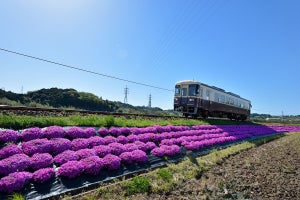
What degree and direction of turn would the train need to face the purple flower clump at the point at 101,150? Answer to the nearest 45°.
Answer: approximately 45° to its left

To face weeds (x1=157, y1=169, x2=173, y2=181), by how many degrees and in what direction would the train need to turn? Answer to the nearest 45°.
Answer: approximately 45° to its left

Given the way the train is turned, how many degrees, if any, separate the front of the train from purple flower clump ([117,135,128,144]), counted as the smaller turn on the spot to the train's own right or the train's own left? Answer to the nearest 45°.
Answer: approximately 45° to the train's own left

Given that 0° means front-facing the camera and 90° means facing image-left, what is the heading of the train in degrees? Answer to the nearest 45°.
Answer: approximately 45°

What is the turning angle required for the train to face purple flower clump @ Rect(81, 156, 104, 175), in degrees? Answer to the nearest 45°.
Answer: approximately 45° to its left

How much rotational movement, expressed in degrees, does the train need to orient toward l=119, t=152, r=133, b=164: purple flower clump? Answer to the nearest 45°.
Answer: approximately 45° to its left

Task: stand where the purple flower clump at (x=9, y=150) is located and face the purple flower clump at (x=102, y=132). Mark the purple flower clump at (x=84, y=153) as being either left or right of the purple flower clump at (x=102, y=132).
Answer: right

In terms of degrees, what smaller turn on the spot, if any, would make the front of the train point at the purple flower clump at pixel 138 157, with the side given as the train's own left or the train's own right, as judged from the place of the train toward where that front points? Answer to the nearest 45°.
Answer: approximately 45° to the train's own left

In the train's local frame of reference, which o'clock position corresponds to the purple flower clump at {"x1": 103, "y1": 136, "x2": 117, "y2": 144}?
The purple flower clump is roughly at 11 o'clock from the train.
